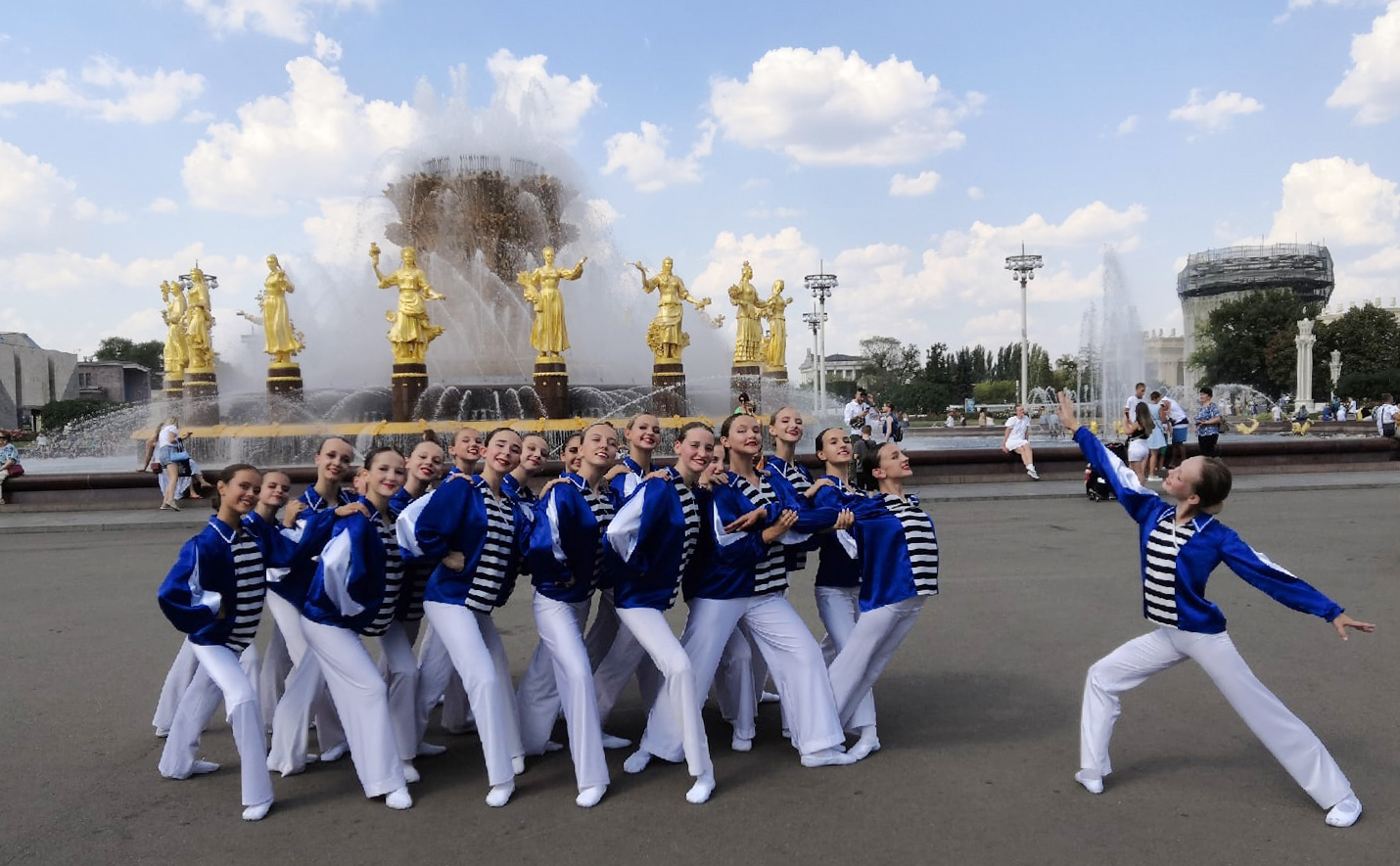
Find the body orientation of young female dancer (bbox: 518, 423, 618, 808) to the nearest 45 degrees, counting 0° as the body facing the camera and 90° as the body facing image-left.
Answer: approximately 315°

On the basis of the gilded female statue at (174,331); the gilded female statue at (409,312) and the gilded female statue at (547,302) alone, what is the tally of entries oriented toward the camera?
2

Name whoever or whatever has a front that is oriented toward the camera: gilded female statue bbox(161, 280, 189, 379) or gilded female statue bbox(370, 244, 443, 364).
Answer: gilded female statue bbox(370, 244, 443, 364)

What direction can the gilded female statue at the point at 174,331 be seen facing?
to the viewer's left

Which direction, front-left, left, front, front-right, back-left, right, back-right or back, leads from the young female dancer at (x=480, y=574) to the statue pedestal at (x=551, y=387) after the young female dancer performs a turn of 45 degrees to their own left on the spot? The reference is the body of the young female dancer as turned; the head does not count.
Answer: left

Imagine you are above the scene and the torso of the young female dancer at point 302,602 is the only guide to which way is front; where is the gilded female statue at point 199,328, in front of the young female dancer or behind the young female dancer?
behind

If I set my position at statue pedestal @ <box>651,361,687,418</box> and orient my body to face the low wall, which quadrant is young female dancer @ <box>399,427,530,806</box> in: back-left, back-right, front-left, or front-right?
front-right

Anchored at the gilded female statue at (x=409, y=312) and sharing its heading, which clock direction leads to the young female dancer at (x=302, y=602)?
The young female dancer is roughly at 12 o'clock from the gilded female statue.

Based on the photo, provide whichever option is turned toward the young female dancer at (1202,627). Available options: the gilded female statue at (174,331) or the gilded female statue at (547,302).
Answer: the gilded female statue at (547,302)

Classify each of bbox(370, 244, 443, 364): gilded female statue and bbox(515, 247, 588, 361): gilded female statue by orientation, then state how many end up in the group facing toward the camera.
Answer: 2

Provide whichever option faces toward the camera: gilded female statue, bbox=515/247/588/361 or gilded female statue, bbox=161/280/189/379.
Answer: gilded female statue, bbox=515/247/588/361

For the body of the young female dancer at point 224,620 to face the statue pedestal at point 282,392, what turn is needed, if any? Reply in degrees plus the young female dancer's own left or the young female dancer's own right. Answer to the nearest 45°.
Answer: approximately 135° to the young female dancer's own left

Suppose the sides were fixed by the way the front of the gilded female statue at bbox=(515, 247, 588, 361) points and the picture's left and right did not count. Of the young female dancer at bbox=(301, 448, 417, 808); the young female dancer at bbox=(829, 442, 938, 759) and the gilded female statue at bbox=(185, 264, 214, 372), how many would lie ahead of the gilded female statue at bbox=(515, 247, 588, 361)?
2

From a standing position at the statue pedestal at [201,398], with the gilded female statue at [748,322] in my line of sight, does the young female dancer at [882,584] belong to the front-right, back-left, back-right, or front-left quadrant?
front-right

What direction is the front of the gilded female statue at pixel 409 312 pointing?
toward the camera

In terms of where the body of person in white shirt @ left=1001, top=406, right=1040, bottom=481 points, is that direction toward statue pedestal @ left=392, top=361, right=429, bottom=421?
no

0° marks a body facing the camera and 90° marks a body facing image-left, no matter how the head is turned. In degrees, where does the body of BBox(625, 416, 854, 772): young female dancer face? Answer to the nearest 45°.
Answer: approximately 315°

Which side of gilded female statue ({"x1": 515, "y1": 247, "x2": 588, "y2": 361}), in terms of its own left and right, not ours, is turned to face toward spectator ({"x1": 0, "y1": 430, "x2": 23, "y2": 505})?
right
